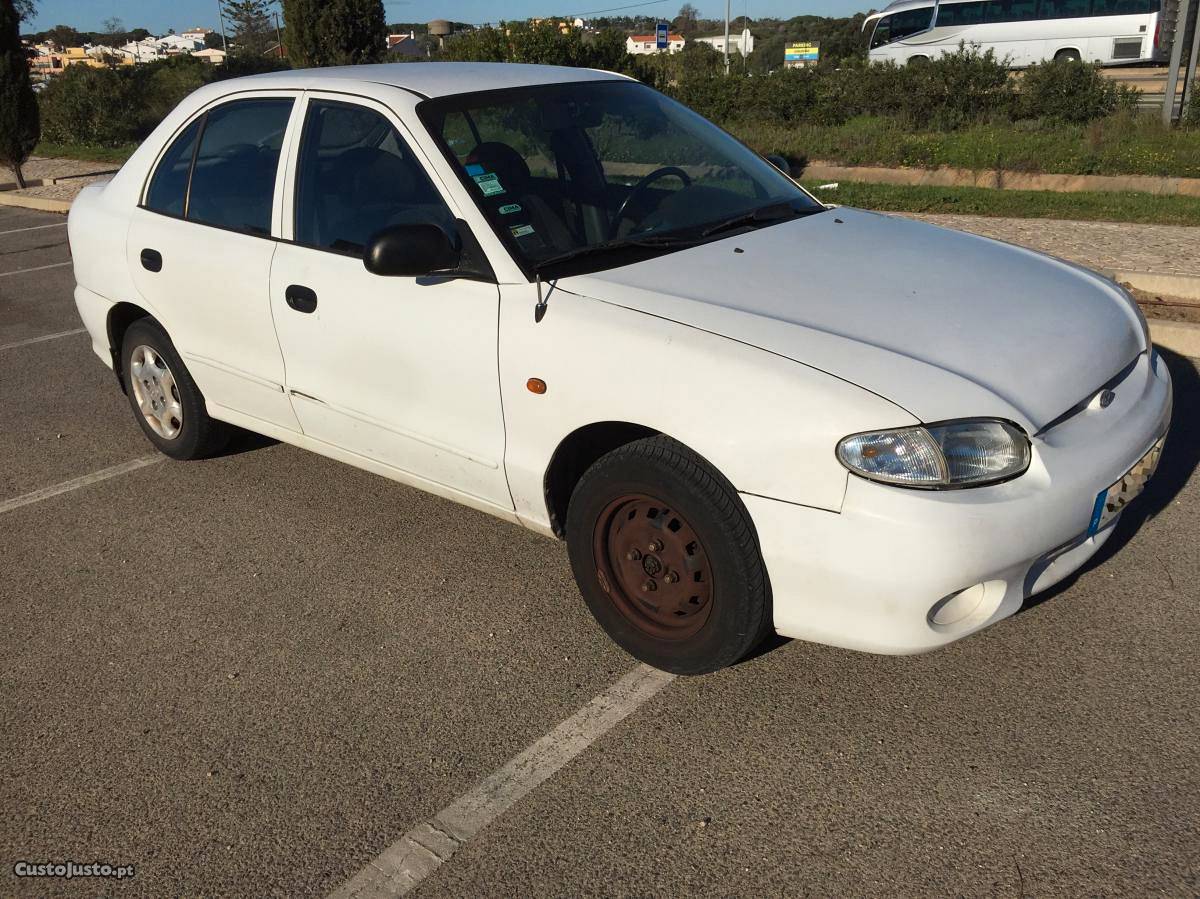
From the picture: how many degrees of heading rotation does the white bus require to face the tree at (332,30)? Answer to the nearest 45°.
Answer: approximately 45° to its left

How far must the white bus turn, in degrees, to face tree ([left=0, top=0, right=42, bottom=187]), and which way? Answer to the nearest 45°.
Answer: approximately 45° to its left

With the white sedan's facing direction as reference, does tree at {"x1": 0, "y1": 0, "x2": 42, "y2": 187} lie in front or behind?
behind

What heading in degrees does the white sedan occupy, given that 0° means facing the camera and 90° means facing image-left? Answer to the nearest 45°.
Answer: approximately 315°

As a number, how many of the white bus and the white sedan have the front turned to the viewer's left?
1

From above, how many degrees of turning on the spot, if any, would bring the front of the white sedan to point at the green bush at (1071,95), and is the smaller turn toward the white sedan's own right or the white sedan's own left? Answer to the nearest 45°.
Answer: approximately 90° to the white sedan's own left

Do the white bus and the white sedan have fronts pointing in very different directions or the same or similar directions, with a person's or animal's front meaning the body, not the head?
very different directions

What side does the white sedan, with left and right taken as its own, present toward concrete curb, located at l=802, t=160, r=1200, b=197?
left

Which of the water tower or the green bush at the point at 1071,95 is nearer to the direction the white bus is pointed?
the water tower

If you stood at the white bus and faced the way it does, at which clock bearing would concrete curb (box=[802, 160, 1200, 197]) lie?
The concrete curb is roughly at 9 o'clock from the white bus.

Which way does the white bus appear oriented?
to the viewer's left

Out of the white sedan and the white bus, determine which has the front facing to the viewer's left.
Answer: the white bus
